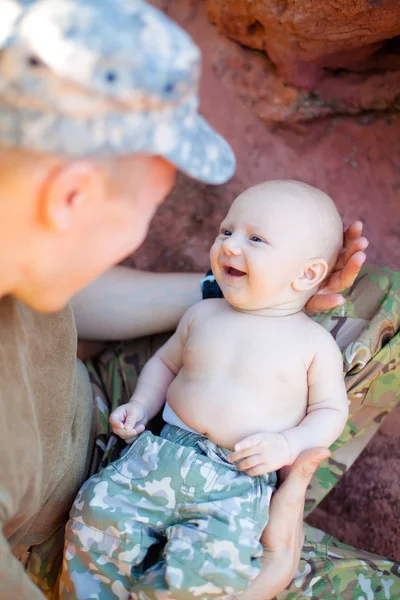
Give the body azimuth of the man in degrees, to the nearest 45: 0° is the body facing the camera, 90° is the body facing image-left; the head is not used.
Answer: approximately 225°

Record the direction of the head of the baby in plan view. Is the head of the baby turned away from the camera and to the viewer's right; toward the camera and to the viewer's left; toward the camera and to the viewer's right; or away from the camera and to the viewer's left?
toward the camera and to the viewer's left
